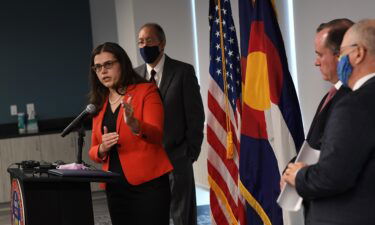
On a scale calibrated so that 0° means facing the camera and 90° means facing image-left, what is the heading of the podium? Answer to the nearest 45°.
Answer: approximately 90°

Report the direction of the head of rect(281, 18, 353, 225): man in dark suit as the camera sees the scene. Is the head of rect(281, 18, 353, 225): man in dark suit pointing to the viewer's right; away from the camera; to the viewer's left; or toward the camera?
to the viewer's left

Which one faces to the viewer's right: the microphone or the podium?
the microphone

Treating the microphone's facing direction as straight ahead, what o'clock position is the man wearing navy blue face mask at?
The man wearing navy blue face mask is roughly at 10 o'clock from the microphone.

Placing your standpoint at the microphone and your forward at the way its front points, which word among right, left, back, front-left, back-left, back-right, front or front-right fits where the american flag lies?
front-left

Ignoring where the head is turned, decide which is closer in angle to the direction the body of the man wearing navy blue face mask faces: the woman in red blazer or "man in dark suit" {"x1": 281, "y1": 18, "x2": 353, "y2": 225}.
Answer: the woman in red blazer

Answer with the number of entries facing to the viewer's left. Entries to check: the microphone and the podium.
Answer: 1

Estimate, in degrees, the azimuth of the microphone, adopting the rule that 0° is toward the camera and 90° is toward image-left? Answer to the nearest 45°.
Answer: approximately 270°

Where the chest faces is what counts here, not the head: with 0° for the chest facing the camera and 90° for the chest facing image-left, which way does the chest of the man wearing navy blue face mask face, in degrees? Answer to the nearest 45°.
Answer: approximately 45°
